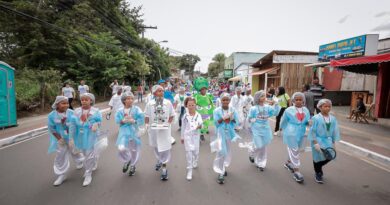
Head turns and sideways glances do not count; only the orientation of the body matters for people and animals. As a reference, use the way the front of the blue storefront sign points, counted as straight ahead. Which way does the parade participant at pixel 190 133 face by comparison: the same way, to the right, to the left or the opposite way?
to the left

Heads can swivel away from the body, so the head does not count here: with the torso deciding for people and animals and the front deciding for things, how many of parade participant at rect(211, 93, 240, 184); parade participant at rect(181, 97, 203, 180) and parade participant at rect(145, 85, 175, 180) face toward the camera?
3

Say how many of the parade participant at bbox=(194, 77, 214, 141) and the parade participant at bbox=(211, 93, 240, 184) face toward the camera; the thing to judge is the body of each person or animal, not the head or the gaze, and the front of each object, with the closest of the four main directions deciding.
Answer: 2

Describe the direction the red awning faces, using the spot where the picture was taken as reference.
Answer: facing the viewer and to the left of the viewer

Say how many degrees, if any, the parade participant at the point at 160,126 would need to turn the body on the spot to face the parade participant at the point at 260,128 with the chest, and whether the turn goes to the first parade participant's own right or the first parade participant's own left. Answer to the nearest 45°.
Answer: approximately 90° to the first parade participant's own left

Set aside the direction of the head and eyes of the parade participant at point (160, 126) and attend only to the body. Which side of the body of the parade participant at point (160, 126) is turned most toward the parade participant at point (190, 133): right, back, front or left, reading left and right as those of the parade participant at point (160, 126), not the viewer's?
left

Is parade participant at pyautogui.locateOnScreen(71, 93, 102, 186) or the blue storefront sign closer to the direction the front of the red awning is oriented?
the parade participant

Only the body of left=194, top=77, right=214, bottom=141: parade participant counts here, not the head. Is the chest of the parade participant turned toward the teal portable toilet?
no

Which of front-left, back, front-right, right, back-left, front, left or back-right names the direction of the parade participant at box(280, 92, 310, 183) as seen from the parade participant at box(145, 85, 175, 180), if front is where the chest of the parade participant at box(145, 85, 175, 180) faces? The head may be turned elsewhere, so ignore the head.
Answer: left

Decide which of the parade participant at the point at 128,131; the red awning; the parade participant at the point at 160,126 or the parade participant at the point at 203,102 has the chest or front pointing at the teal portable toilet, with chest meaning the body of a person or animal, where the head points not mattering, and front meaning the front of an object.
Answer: the red awning

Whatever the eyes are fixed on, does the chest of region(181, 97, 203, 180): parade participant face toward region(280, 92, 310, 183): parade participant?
no

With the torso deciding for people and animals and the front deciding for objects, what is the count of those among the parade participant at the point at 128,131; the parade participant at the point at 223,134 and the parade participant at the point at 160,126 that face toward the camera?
3

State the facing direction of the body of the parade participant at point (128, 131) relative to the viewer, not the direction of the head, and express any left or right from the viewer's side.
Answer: facing the viewer

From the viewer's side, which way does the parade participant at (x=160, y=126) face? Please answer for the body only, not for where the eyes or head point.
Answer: toward the camera

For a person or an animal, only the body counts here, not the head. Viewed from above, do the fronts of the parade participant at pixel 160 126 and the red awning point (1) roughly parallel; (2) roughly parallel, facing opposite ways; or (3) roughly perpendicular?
roughly perpendicular

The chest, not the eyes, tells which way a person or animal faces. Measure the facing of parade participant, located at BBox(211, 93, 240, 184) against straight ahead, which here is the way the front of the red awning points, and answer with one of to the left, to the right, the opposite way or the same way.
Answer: to the left

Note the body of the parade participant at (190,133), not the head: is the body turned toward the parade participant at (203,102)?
no

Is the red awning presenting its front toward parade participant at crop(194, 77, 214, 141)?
yes

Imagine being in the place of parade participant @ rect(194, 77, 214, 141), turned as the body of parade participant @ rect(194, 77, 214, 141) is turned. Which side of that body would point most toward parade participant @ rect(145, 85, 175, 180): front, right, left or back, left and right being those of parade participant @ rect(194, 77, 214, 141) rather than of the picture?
front

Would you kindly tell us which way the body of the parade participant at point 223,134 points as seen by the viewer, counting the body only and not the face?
toward the camera

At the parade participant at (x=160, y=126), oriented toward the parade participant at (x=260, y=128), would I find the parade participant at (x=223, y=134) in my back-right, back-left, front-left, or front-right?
front-right
